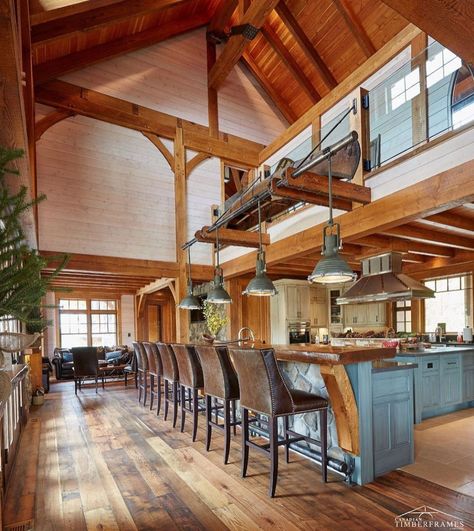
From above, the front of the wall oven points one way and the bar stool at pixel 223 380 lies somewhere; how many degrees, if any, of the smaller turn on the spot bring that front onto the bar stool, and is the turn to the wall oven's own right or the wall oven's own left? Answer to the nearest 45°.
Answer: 0° — it already faces it

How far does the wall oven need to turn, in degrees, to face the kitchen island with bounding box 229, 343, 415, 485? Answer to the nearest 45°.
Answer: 0° — it already faces it

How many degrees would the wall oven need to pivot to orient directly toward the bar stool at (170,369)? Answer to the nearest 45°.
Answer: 0° — it already faces it

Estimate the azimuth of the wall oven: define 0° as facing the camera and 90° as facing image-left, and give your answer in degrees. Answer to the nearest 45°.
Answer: approximately 0°

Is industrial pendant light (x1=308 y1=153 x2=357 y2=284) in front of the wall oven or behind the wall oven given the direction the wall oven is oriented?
in front

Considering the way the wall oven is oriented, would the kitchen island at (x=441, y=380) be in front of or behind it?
in front

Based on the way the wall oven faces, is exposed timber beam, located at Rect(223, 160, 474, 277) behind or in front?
in front

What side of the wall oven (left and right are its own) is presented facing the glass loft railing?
front
